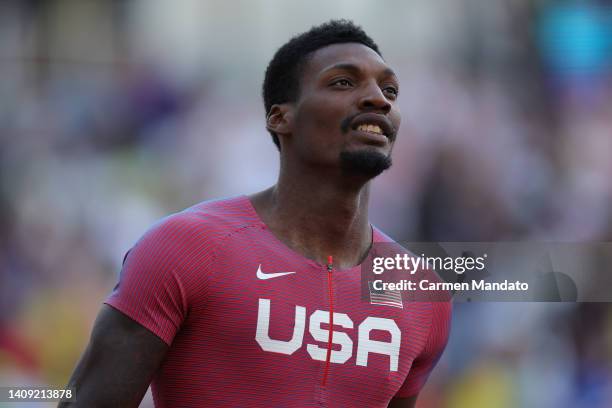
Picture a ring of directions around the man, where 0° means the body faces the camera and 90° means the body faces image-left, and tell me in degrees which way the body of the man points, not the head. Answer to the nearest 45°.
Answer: approximately 315°
